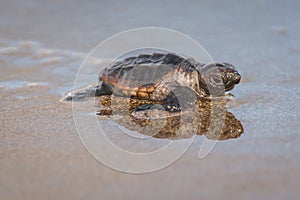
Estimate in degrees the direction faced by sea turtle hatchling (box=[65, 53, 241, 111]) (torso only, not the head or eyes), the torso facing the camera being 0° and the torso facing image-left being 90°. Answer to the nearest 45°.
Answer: approximately 270°
